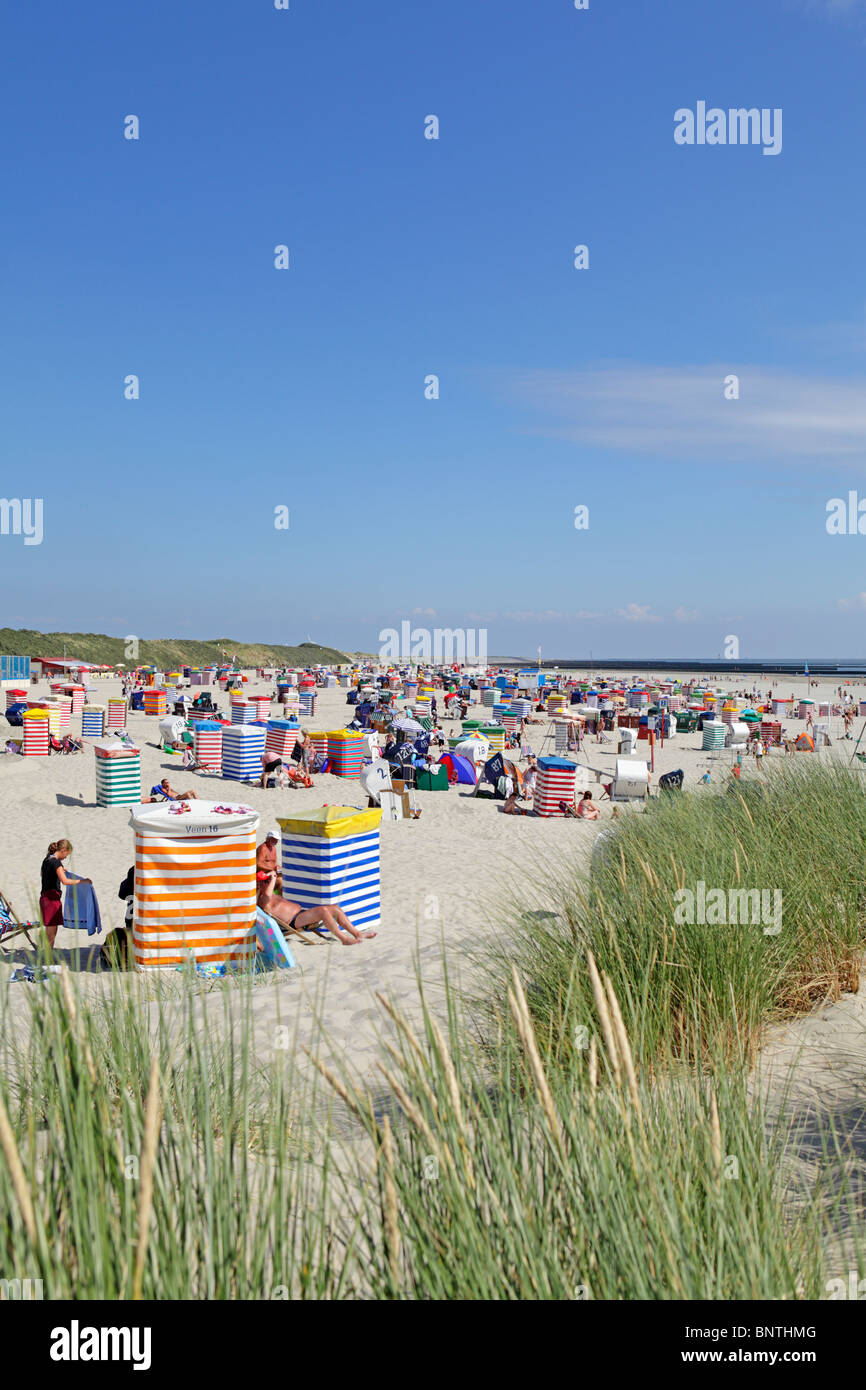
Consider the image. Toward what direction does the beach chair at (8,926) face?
to the viewer's right

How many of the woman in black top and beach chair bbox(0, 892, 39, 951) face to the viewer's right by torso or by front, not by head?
2

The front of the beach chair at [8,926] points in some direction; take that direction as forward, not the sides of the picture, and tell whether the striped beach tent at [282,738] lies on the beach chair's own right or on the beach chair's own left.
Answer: on the beach chair's own left

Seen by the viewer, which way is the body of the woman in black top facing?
to the viewer's right

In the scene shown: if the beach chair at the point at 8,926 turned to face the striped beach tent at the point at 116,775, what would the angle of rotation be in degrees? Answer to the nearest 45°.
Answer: approximately 90° to its left

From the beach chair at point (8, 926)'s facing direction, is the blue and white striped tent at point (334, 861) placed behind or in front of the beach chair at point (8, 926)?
in front

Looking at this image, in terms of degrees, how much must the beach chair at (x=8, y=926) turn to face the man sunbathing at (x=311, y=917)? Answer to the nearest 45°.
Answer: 0° — it already faces them

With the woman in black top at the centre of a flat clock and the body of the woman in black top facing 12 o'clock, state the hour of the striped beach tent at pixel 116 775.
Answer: The striped beach tent is roughly at 9 o'clock from the woman in black top.

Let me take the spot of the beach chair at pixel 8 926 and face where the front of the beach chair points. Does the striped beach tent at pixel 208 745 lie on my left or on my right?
on my left

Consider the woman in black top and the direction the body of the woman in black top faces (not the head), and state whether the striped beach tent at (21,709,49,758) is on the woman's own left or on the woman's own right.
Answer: on the woman's own left
